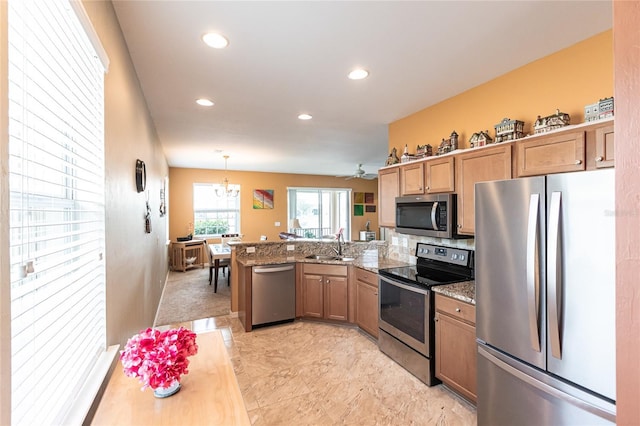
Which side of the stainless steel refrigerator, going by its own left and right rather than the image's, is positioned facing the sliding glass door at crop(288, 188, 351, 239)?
right

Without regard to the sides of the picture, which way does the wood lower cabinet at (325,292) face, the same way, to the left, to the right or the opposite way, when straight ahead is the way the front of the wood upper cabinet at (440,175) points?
to the left

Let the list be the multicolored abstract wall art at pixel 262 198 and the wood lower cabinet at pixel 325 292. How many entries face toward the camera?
2

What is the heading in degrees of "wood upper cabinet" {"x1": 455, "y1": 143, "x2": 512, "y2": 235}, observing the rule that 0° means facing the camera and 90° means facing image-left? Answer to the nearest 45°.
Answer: approximately 45°

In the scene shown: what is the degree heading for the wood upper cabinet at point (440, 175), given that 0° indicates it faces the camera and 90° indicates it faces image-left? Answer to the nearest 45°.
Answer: approximately 45°

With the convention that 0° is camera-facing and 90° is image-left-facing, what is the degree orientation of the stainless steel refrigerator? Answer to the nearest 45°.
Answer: approximately 45°

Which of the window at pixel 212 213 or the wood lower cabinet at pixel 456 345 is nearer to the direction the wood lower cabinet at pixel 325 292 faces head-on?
the wood lower cabinet

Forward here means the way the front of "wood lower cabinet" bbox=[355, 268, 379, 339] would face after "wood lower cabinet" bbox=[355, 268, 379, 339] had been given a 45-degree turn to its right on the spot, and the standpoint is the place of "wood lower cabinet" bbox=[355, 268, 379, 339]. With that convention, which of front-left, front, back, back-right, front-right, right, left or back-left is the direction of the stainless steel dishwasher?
front

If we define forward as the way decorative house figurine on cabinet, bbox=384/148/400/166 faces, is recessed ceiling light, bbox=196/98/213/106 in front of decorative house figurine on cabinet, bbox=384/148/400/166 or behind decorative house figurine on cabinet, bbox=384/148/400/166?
in front

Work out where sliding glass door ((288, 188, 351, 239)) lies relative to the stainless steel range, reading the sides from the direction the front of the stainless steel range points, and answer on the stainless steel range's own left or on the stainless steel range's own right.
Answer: on the stainless steel range's own right

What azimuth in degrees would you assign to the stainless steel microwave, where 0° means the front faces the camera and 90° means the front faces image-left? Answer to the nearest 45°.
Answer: approximately 45°
